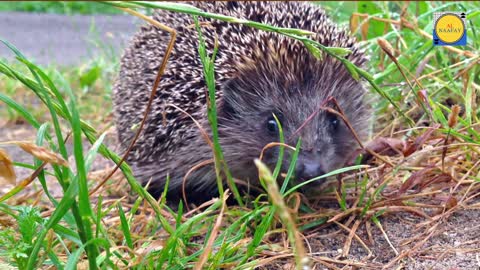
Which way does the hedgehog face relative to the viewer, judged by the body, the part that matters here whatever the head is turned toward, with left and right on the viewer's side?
facing the viewer and to the right of the viewer

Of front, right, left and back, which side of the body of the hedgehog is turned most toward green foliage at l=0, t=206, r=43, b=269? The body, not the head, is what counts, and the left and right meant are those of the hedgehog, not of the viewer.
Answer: right

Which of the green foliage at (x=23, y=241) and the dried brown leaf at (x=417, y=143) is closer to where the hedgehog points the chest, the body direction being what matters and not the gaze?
the dried brown leaf

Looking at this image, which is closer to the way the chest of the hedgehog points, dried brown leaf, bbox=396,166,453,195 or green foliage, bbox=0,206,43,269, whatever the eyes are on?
the dried brown leaf

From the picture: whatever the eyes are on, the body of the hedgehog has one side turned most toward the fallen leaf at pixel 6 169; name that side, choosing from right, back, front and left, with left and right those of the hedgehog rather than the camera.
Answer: right

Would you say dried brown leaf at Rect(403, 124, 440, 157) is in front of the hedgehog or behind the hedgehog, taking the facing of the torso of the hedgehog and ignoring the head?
in front

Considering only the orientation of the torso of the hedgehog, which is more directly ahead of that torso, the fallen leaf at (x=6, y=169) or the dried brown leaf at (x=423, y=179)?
the dried brown leaf

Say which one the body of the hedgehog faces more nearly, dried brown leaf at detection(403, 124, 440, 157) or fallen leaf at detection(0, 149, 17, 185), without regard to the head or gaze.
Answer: the dried brown leaf
